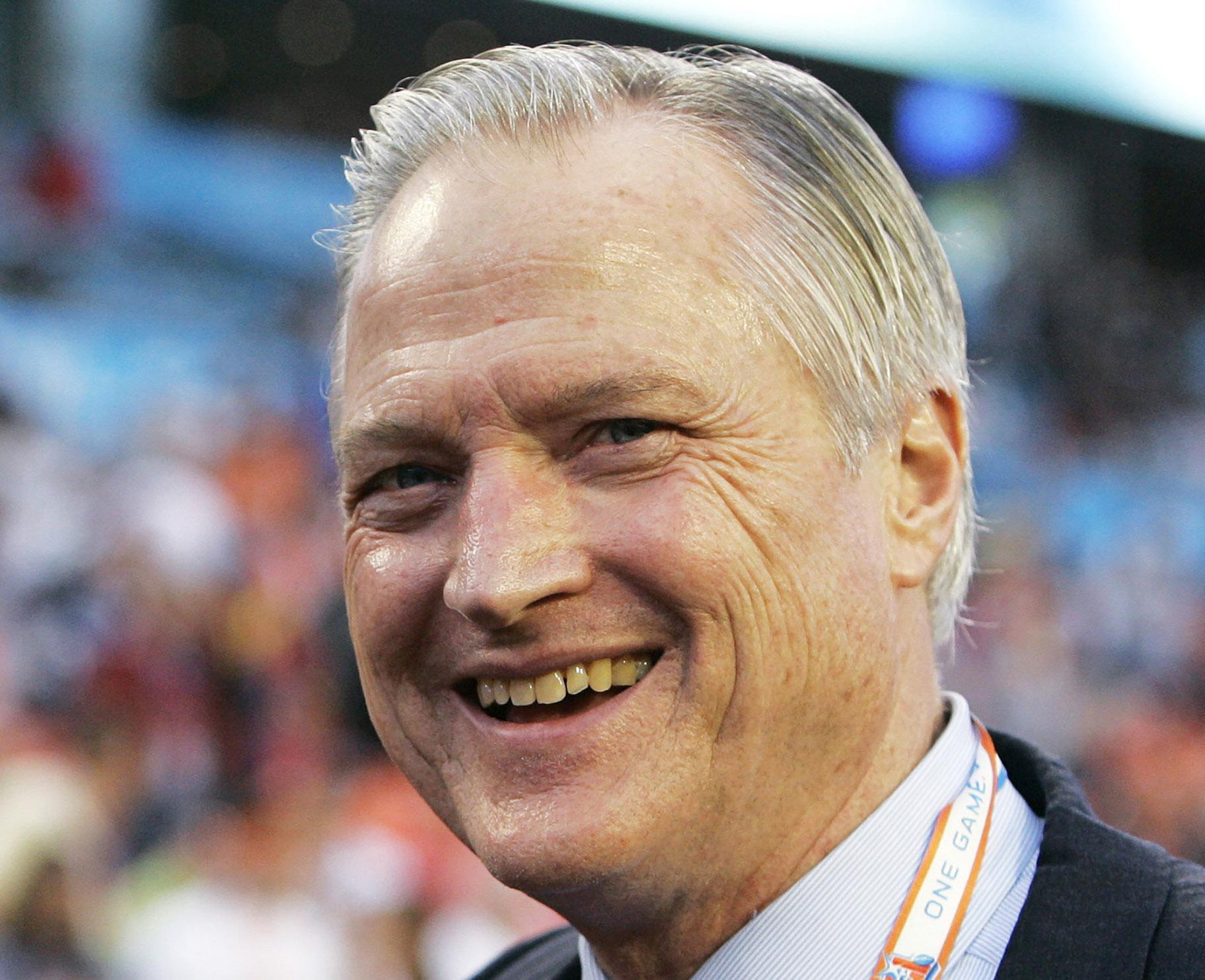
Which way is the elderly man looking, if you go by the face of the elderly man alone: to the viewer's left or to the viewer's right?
to the viewer's left

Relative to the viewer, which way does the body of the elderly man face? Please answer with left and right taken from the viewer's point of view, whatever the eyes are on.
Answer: facing the viewer and to the left of the viewer
